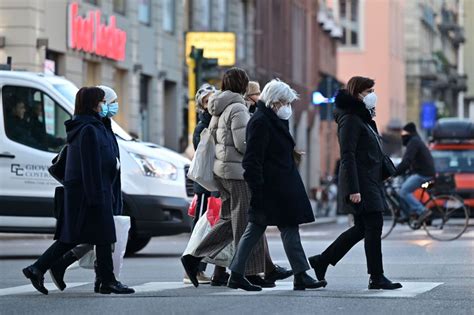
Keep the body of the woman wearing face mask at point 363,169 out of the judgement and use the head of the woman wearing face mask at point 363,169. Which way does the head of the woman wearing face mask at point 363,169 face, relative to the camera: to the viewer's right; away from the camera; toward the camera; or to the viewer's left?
to the viewer's right

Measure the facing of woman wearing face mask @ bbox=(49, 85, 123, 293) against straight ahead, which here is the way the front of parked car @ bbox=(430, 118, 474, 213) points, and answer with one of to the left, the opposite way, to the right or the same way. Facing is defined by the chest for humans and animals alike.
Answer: to the right
